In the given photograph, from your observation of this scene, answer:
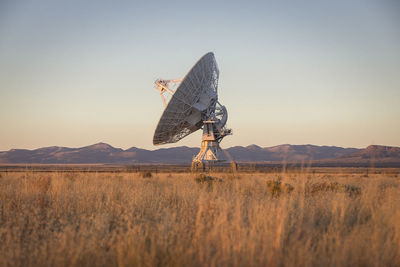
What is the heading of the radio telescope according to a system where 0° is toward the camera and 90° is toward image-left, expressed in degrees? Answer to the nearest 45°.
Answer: approximately 135°

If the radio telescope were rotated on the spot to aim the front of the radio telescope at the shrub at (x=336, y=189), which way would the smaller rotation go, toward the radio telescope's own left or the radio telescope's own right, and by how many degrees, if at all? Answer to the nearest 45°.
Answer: approximately 135° to the radio telescope's own left
